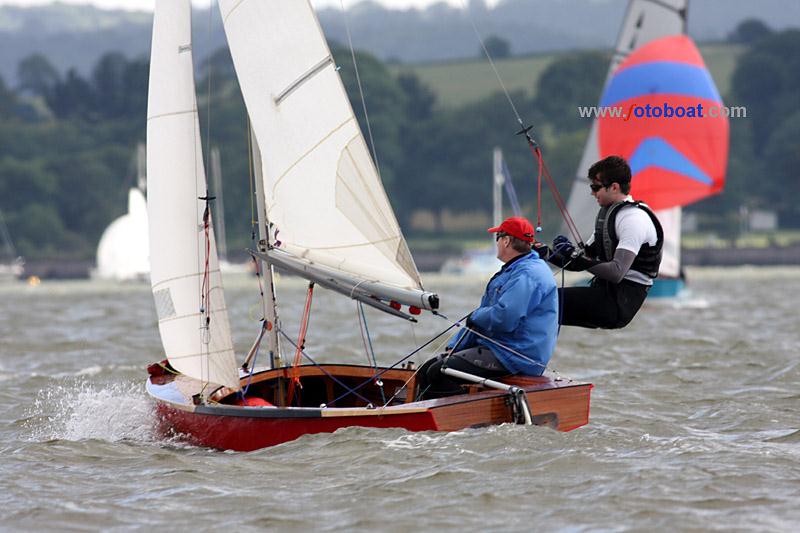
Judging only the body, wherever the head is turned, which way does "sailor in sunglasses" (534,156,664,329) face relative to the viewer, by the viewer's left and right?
facing to the left of the viewer

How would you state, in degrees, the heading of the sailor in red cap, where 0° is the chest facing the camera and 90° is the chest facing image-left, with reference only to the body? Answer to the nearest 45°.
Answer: approximately 90°

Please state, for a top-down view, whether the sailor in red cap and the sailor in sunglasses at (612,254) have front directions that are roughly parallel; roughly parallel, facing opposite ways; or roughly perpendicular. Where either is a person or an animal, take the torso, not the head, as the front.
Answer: roughly parallel

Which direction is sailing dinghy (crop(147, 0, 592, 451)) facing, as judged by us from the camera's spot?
facing away from the viewer and to the left of the viewer

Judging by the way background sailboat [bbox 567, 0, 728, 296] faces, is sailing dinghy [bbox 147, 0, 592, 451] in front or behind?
in front

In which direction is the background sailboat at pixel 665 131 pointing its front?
toward the camera

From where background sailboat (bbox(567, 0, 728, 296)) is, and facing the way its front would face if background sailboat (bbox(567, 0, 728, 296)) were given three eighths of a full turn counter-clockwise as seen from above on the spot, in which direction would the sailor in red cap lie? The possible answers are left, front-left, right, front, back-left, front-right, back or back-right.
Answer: back-right

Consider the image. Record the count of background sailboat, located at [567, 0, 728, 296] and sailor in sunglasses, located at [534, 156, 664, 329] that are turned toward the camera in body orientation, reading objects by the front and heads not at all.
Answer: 1

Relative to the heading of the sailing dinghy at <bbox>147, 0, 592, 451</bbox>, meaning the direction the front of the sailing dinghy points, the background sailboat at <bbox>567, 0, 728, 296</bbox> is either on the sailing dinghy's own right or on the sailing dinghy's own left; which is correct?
on the sailing dinghy's own right
